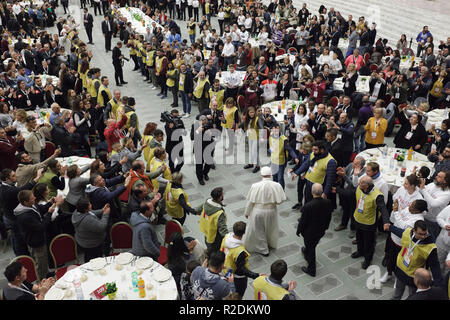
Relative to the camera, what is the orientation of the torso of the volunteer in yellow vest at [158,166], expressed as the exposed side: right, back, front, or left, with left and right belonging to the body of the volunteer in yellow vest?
right

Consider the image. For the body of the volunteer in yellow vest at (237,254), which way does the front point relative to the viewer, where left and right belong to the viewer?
facing away from the viewer and to the right of the viewer

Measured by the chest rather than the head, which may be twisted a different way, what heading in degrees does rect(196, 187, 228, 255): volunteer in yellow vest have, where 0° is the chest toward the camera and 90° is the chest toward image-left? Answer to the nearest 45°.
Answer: approximately 225°

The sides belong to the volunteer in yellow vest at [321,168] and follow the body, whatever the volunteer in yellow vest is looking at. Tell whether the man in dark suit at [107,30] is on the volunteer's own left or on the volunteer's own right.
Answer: on the volunteer's own right

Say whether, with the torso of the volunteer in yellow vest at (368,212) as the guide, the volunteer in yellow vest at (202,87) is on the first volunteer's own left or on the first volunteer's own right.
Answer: on the first volunteer's own right

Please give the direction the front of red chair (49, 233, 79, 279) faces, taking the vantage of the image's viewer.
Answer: facing the viewer and to the right of the viewer

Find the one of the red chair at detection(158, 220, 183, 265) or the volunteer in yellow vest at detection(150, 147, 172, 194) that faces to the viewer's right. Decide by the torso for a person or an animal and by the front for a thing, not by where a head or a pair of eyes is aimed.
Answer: the volunteer in yellow vest

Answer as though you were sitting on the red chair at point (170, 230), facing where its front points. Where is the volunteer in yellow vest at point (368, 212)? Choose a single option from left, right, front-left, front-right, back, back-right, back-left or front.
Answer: back-left

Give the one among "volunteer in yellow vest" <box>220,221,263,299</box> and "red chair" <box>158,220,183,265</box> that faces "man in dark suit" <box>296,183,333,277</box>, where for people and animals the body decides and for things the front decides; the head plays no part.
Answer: the volunteer in yellow vest

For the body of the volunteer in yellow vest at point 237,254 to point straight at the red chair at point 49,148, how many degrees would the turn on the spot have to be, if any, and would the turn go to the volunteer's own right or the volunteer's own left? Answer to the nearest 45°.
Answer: approximately 90° to the volunteer's own left

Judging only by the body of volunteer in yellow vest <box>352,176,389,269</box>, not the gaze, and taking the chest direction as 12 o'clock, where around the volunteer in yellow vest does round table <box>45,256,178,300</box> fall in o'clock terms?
The round table is roughly at 12 o'clock from the volunteer in yellow vest.

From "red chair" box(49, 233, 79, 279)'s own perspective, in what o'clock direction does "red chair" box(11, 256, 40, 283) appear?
"red chair" box(11, 256, 40, 283) is roughly at 3 o'clock from "red chair" box(49, 233, 79, 279).

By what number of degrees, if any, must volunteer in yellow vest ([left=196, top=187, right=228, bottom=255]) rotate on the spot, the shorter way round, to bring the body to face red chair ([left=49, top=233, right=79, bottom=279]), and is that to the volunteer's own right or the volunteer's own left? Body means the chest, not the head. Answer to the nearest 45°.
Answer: approximately 135° to the volunteer's own left

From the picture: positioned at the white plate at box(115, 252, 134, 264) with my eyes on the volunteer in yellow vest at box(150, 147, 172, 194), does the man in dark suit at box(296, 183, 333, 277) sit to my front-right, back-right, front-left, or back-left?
front-right

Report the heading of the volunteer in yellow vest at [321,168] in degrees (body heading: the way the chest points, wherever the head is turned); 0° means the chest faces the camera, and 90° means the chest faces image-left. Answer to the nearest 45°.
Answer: approximately 45°

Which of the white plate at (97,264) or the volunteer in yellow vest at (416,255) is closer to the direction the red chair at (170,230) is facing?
the white plate

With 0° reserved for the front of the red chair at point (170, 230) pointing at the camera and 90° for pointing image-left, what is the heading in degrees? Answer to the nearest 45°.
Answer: approximately 45°

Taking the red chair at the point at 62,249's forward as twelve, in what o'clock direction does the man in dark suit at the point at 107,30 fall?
The man in dark suit is roughly at 8 o'clock from the red chair.
